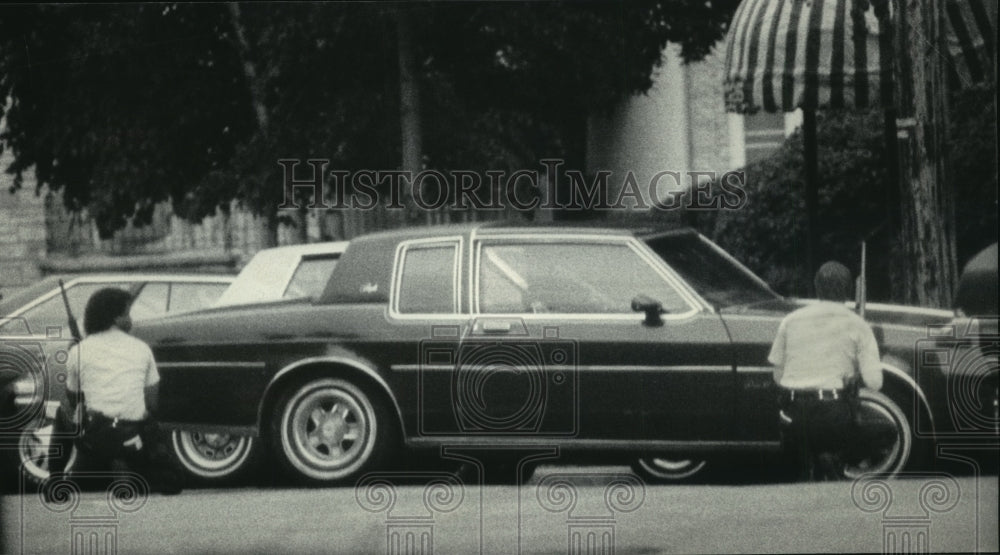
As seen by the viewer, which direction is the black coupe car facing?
to the viewer's right

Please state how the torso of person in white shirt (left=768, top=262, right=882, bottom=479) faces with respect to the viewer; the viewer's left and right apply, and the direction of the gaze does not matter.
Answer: facing away from the viewer

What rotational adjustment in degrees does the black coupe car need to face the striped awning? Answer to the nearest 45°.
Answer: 0° — it already faces it

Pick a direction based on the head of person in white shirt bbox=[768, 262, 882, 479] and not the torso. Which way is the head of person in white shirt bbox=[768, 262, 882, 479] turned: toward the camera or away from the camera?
away from the camera

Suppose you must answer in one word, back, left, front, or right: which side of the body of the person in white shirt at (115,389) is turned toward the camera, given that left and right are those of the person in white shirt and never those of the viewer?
back

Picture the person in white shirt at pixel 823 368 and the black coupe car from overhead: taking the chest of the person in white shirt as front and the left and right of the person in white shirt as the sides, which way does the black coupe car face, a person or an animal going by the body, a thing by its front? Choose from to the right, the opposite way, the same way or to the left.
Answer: to the right

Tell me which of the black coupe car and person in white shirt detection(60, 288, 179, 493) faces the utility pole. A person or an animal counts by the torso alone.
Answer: the black coupe car

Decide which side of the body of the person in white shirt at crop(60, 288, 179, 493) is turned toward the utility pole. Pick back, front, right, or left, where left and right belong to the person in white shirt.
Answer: right
